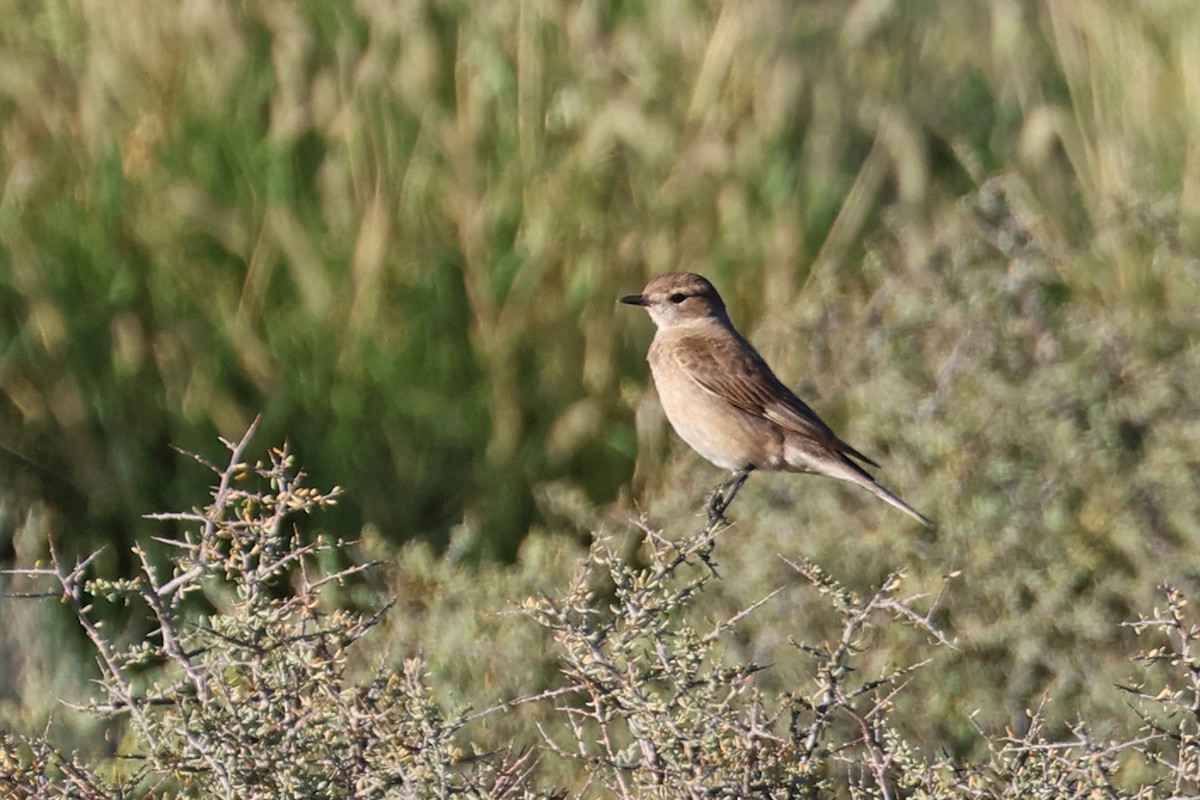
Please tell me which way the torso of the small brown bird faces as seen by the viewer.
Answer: to the viewer's left
